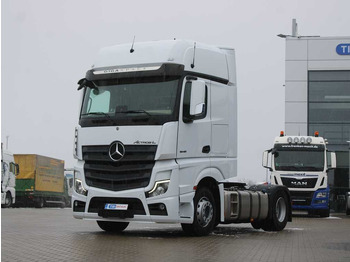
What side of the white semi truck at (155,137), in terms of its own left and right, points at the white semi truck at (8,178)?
right

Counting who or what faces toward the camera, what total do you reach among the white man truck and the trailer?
1

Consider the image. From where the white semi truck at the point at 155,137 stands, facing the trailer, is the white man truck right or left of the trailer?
right

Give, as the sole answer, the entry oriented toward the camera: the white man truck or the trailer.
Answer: the white man truck

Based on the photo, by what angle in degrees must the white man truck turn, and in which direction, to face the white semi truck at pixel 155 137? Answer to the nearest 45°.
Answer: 0° — it already faces it

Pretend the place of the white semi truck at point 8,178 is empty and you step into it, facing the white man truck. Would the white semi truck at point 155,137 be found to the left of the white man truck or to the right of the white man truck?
right

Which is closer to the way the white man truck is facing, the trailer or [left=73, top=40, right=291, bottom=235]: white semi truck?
the white semi truck

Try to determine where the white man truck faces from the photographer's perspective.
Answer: facing the viewer

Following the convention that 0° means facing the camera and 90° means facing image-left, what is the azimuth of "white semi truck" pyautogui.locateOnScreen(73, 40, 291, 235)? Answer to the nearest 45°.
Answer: approximately 45°
